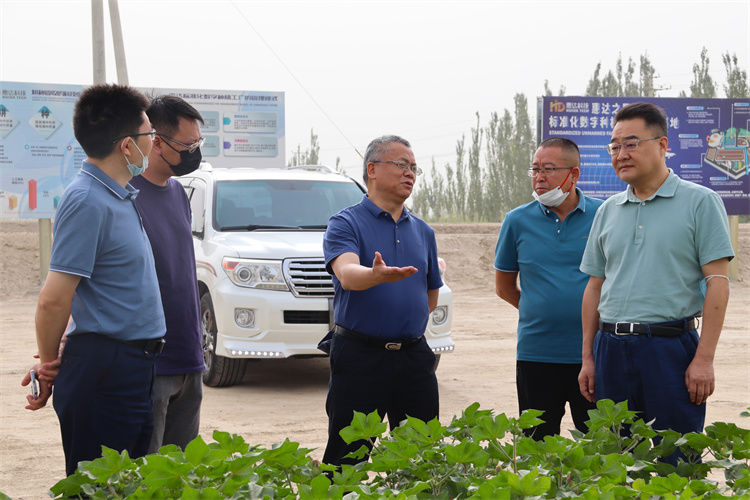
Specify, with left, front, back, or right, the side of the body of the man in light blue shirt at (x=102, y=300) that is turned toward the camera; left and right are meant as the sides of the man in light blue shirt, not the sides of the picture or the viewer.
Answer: right

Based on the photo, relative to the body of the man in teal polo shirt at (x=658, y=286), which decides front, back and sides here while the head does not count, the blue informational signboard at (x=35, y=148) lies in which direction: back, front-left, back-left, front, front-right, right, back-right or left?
right

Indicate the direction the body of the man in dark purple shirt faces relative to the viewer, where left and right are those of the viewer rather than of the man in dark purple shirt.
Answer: facing the viewer and to the right of the viewer

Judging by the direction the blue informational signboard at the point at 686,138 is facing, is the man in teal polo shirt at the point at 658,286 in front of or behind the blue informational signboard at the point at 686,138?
in front

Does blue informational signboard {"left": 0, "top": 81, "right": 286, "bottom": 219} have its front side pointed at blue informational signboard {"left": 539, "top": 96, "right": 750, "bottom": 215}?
no

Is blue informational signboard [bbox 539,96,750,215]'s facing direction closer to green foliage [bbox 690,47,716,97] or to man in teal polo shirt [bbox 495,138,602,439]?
the man in teal polo shirt

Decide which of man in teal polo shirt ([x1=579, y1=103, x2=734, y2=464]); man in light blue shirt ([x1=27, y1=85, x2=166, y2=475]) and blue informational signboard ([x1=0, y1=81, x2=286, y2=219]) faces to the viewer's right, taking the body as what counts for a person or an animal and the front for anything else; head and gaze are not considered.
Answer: the man in light blue shirt

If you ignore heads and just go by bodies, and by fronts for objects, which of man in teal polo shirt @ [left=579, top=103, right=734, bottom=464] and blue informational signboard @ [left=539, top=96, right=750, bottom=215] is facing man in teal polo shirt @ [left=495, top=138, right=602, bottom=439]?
the blue informational signboard

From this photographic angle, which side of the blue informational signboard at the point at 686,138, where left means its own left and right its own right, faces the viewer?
front

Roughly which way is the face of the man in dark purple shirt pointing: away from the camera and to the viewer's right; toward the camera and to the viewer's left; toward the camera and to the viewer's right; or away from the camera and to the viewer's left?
toward the camera and to the viewer's right

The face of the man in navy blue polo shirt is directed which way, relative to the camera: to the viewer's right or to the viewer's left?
to the viewer's right

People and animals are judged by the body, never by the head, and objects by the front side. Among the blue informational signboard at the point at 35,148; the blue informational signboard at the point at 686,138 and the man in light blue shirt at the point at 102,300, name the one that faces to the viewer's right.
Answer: the man in light blue shirt

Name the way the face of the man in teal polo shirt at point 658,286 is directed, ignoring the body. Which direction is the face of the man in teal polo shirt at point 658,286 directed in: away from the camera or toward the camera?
toward the camera

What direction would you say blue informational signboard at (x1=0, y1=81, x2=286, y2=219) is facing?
toward the camera

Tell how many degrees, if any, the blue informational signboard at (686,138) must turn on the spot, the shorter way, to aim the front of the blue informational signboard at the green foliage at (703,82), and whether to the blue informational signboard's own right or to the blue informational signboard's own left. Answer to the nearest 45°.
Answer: approximately 180°

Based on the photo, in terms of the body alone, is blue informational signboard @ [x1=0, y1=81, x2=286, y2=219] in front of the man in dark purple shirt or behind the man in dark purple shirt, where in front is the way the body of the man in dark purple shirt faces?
behind

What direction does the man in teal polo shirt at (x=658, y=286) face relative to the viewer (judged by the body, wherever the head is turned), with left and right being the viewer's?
facing the viewer and to the left of the viewer

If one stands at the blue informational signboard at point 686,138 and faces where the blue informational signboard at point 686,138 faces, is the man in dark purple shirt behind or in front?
in front

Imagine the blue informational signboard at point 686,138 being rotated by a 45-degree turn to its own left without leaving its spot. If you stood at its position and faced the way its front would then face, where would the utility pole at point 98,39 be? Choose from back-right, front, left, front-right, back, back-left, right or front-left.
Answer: right

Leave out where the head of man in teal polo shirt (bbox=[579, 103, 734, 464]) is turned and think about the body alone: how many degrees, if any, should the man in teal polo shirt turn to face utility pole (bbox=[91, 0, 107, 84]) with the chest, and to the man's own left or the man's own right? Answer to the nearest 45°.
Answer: approximately 90° to the man's own right

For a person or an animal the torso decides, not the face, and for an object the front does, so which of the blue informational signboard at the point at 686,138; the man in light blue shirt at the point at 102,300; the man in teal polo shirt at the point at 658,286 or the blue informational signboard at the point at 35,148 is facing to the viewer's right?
the man in light blue shirt
